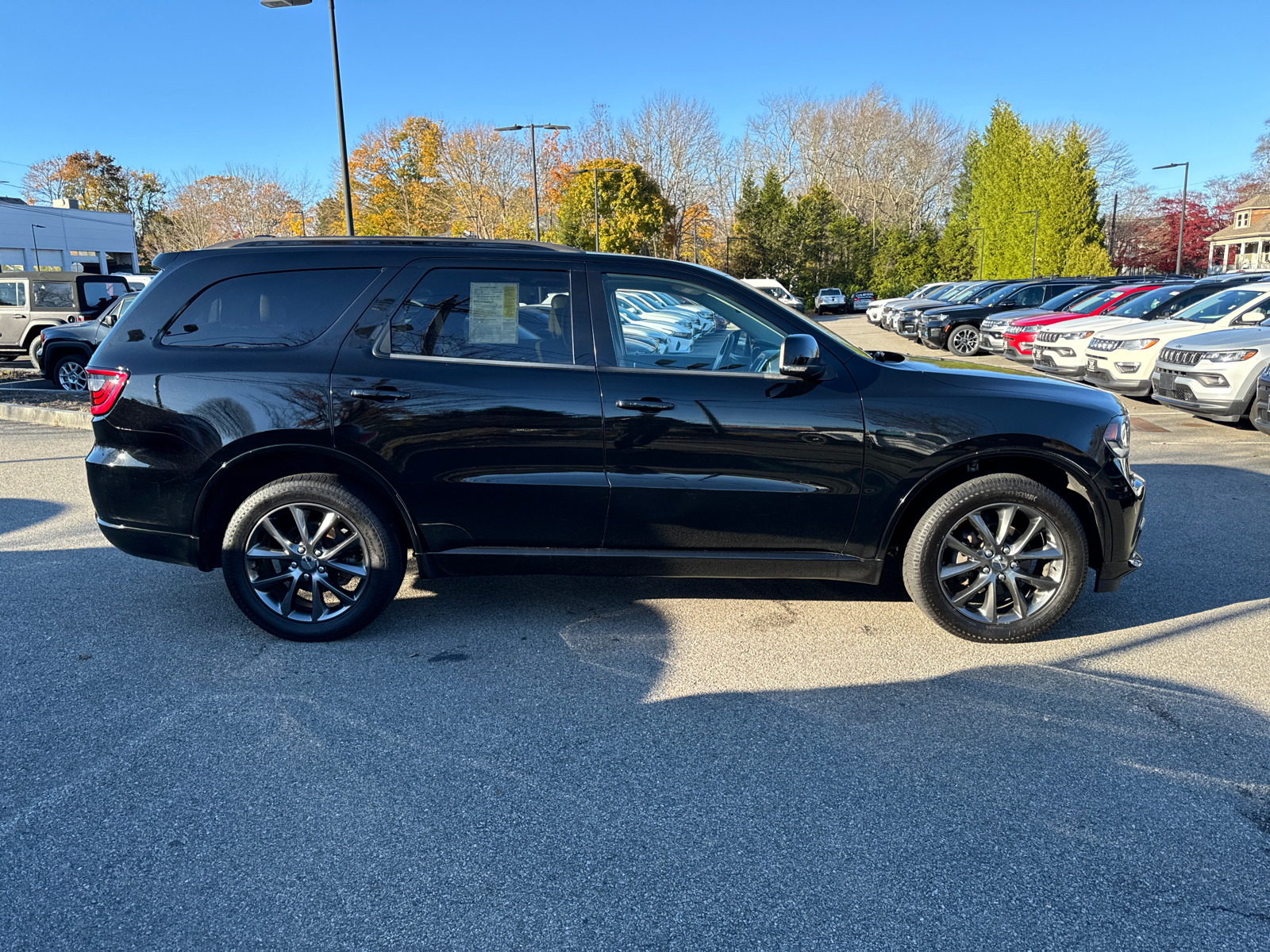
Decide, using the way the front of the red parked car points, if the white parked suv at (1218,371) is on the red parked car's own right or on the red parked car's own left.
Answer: on the red parked car's own left

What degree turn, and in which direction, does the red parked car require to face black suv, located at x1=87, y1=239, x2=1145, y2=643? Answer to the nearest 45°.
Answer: approximately 45° to its left

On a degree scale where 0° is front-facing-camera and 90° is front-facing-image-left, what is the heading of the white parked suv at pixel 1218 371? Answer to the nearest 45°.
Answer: approximately 45°

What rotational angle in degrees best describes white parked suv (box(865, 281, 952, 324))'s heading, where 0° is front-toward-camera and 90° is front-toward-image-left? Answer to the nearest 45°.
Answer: approximately 45°

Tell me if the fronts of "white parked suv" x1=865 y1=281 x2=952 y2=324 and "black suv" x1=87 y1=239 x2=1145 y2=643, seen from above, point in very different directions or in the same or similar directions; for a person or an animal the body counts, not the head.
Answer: very different directions

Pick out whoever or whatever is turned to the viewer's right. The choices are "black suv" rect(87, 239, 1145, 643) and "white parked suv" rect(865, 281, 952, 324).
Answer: the black suv

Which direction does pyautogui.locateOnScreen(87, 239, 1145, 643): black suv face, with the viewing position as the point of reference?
facing to the right of the viewer

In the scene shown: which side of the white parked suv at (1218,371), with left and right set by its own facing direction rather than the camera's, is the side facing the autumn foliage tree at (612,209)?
right

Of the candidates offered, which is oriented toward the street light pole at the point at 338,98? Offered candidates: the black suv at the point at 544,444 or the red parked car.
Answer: the red parked car
